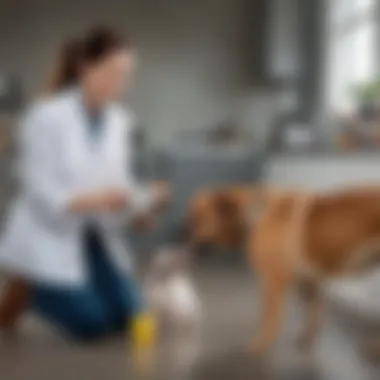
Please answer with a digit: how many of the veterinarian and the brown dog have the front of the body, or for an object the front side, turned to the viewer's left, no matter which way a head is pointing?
1

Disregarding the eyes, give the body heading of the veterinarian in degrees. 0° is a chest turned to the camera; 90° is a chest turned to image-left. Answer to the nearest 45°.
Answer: approximately 315°

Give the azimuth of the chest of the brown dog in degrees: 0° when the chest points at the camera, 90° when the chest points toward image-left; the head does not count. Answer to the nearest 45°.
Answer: approximately 90°

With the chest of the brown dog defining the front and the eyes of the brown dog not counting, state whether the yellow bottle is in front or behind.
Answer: in front

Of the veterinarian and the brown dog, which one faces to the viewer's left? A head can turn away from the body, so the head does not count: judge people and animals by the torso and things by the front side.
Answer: the brown dog

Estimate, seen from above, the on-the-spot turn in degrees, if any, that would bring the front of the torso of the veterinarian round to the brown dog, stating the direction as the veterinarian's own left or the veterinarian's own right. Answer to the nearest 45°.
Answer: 0° — they already face it
